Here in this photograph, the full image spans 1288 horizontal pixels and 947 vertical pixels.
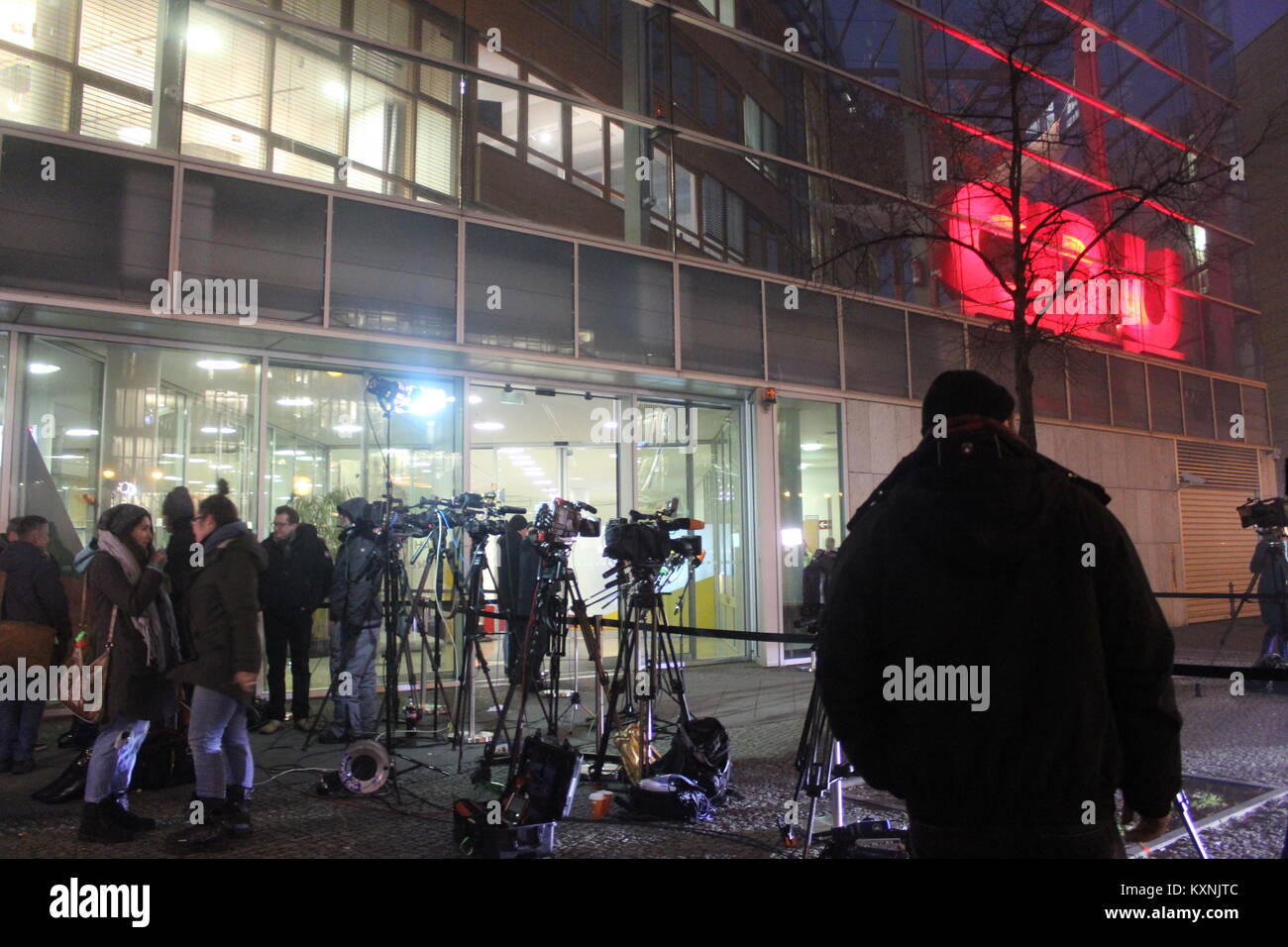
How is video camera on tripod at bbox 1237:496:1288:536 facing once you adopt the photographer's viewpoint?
facing to the left of the viewer

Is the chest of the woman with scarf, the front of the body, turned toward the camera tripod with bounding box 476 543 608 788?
yes

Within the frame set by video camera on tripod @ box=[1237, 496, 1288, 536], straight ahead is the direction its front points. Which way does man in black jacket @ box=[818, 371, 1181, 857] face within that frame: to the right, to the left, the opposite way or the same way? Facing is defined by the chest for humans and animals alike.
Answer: to the right

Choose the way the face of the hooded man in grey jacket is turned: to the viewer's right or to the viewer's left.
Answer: to the viewer's left

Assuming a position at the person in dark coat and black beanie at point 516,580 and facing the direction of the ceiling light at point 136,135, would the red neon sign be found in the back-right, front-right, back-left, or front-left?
back-right

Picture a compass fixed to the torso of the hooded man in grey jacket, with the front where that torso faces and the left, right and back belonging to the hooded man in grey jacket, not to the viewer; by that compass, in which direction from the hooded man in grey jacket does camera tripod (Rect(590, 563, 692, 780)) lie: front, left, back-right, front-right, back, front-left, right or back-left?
back-left

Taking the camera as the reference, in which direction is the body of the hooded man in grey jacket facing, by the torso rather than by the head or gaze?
to the viewer's left

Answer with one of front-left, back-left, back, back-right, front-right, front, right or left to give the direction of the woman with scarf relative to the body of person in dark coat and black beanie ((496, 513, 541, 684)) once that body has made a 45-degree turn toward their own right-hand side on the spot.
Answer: right

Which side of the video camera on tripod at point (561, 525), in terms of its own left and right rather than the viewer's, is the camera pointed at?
right

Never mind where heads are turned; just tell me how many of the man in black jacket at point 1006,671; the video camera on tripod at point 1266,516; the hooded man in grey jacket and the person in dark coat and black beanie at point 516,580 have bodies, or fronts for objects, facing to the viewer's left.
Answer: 2

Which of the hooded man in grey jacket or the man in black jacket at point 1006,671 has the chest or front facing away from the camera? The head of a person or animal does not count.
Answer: the man in black jacket
